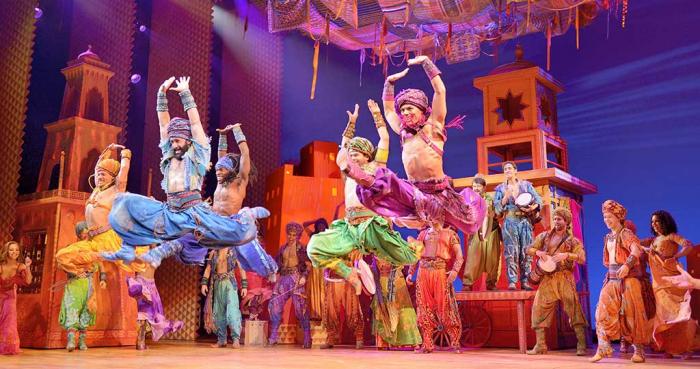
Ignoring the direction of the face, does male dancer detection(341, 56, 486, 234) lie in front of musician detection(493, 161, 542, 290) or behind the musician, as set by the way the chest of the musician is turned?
in front

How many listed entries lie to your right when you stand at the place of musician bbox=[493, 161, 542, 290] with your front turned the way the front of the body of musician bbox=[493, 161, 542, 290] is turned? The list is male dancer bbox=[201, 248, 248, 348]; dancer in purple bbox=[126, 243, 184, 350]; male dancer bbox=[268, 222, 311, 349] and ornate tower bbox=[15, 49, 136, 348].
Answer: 4

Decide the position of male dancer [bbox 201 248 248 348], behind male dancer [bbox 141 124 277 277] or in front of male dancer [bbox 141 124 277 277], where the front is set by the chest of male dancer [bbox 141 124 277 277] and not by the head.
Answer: behind

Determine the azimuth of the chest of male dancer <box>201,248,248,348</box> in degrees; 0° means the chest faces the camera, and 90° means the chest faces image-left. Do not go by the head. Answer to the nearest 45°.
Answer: approximately 0°

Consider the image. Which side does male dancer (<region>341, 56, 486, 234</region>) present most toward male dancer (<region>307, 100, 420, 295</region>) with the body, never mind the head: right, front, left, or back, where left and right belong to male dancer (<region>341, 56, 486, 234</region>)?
right

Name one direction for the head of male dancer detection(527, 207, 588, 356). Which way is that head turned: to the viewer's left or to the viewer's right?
to the viewer's left

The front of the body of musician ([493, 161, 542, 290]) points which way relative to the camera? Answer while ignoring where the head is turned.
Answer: toward the camera

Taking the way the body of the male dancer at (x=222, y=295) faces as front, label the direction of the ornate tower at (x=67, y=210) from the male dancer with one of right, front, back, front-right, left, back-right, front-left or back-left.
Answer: right

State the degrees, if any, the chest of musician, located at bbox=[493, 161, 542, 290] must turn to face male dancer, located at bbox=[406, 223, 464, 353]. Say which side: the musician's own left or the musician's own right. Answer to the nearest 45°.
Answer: approximately 45° to the musician's own right

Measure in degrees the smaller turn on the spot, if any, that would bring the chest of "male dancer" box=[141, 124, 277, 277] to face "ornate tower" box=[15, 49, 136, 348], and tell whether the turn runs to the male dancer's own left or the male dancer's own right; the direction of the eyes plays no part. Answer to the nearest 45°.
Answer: approximately 90° to the male dancer's own right

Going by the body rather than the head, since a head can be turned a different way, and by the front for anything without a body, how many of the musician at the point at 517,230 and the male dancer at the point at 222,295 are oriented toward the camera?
2

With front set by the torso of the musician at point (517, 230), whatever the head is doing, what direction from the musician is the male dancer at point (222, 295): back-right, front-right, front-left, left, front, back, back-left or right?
right

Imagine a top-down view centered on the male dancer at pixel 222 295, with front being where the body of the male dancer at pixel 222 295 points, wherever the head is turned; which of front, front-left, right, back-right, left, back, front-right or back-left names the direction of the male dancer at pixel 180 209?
front

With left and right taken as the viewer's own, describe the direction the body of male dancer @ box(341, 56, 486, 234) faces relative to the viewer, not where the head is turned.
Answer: facing the viewer and to the left of the viewer

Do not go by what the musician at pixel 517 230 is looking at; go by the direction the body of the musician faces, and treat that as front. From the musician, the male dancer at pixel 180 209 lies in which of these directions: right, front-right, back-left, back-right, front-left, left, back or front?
front-right
